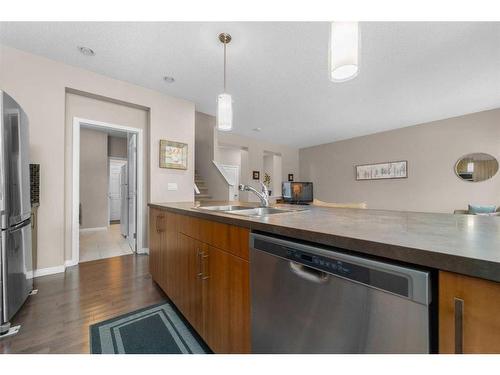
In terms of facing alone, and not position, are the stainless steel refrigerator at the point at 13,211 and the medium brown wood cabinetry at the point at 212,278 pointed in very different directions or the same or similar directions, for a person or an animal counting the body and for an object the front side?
very different directions

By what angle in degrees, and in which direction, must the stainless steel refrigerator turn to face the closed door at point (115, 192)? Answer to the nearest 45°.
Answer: approximately 90° to its left

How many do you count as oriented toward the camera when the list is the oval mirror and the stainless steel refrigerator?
1

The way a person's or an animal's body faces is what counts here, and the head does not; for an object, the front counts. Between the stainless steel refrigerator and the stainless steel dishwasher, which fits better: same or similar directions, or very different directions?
very different directions

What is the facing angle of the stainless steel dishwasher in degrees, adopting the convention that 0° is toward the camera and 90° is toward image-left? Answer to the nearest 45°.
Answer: approximately 45°

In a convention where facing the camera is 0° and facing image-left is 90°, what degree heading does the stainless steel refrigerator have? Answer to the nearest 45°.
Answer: approximately 270°

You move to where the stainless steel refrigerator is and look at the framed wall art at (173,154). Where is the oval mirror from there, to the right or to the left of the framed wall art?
right

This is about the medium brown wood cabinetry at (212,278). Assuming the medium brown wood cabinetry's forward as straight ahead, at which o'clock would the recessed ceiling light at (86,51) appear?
The recessed ceiling light is roughly at 3 o'clock from the medium brown wood cabinetry.

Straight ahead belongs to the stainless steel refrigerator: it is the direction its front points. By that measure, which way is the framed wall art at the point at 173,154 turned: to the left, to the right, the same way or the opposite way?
to the right

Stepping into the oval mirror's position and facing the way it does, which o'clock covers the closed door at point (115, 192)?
The closed door is roughly at 2 o'clock from the oval mirror.
